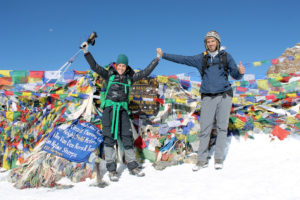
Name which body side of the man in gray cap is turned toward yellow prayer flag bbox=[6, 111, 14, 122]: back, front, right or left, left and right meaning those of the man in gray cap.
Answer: right

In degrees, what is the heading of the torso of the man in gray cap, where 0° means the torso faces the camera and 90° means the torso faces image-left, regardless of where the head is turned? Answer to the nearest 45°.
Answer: approximately 0°

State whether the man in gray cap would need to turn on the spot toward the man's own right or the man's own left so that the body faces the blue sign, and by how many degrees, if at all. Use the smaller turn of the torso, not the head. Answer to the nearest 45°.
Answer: approximately 90° to the man's own right

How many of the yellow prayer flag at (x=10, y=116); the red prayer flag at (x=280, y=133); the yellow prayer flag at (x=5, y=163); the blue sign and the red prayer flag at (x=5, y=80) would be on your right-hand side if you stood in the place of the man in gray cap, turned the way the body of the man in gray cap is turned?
4

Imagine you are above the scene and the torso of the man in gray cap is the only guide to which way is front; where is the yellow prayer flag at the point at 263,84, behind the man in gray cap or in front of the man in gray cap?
behind

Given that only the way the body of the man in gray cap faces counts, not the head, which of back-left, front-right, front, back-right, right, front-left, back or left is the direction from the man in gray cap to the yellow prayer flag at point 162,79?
back-right

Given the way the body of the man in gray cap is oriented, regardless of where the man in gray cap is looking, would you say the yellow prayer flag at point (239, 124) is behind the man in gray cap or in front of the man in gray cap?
behind

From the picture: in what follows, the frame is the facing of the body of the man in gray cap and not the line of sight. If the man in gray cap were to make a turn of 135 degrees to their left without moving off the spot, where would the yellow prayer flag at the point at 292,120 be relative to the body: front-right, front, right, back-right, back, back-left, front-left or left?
front

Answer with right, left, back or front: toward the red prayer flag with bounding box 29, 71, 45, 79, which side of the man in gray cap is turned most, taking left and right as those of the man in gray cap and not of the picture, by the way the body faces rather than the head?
right
